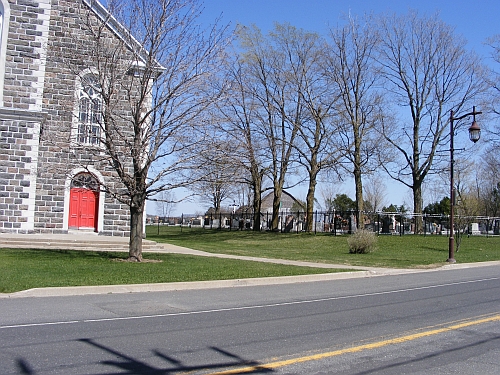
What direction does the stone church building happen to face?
toward the camera

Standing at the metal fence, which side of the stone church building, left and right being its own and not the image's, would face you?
left

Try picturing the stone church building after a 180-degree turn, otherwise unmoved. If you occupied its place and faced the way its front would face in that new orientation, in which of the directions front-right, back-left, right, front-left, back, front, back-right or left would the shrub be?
right
